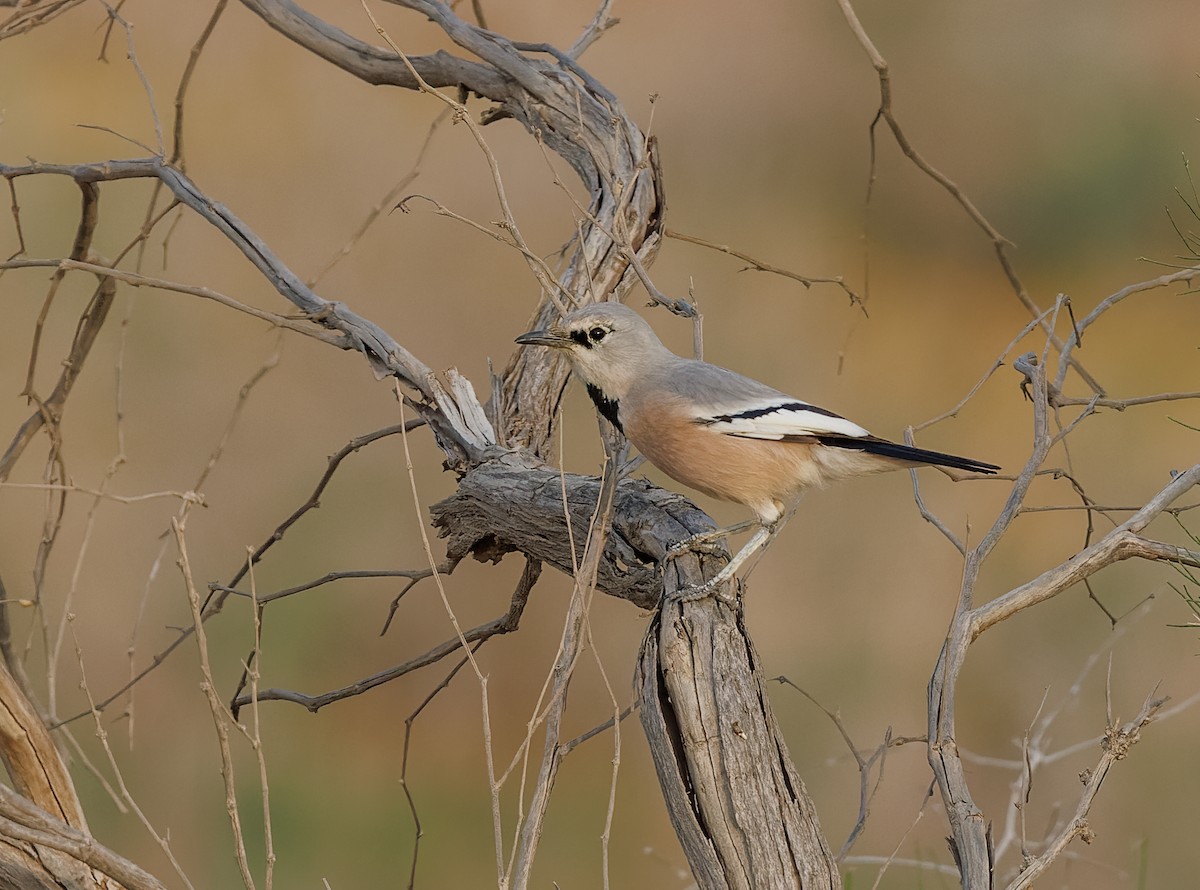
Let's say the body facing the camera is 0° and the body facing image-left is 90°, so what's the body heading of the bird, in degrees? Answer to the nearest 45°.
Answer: approximately 90°
